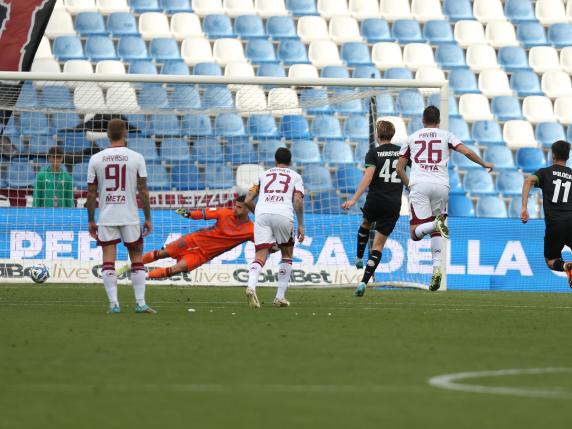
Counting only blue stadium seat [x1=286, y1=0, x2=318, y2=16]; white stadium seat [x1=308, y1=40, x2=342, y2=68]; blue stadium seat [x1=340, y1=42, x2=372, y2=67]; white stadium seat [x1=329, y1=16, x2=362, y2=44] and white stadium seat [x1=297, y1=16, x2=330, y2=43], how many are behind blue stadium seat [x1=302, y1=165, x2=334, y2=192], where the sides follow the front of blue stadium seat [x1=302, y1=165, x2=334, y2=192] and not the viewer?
5

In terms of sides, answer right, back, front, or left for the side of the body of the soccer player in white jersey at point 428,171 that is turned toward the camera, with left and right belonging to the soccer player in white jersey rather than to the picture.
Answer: back

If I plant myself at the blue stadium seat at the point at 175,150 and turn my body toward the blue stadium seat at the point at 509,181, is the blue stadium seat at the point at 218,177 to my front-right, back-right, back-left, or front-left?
front-right

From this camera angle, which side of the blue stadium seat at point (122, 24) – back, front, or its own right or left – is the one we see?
front

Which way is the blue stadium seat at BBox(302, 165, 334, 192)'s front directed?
toward the camera

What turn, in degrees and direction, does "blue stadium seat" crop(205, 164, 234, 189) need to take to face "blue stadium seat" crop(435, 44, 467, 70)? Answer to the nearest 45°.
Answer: approximately 135° to its left

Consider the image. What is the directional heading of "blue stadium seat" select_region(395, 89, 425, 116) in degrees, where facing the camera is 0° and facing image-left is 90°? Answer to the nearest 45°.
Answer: approximately 0°

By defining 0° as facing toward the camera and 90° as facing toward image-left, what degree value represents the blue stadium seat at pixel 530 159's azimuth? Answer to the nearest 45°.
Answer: approximately 0°

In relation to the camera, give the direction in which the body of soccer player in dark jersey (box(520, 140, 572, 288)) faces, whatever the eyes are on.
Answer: away from the camera

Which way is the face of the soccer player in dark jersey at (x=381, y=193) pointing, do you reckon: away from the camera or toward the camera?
away from the camera

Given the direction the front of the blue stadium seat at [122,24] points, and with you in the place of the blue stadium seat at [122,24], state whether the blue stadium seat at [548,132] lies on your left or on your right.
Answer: on your left

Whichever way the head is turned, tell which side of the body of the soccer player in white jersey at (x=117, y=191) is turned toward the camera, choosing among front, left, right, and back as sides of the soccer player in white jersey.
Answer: back

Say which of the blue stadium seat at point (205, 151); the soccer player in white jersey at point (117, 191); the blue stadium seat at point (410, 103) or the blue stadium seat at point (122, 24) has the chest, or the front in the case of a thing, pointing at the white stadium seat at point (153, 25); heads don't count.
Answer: the soccer player in white jersey

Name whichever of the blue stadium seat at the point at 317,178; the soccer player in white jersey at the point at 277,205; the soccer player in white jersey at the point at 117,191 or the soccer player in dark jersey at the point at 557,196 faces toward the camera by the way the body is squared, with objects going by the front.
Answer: the blue stadium seat

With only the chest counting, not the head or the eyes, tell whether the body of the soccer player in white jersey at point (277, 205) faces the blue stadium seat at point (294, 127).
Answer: yes

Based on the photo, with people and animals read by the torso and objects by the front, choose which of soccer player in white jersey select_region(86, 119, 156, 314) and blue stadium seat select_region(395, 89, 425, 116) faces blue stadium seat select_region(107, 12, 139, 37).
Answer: the soccer player in white jersey

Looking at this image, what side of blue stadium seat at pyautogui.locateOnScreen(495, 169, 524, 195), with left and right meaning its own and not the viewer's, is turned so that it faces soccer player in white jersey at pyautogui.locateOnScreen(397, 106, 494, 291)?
front
